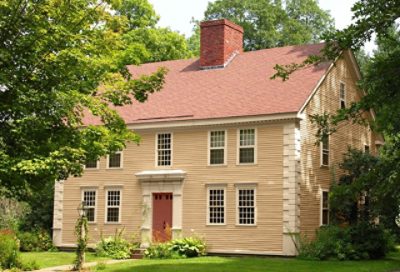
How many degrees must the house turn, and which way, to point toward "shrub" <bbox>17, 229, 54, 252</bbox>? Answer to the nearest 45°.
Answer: approximately 45° to its right

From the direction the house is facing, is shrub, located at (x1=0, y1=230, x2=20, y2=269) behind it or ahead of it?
ahead

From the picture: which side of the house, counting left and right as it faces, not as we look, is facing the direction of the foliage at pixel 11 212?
right

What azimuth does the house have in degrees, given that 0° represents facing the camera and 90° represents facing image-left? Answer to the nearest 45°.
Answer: approximately 45°

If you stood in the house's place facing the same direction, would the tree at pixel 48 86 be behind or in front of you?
in front
